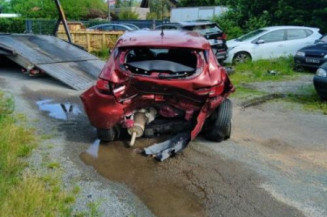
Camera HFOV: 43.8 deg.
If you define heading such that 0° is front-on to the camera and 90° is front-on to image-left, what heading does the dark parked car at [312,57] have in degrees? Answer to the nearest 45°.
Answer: approximately 45°

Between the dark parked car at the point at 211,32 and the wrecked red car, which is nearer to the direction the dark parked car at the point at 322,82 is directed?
the wrecked red car

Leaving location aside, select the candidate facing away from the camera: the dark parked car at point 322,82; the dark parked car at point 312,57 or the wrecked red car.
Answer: the wrecked red car

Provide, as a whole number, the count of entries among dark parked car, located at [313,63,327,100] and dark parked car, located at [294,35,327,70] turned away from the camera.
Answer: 0

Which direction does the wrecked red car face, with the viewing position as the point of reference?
facing away from the viewer

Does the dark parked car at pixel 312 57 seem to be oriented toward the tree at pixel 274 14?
no

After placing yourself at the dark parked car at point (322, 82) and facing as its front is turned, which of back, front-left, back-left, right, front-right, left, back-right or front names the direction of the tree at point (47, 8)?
right

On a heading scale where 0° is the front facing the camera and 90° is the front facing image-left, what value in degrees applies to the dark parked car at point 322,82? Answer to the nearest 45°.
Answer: approximately 45°

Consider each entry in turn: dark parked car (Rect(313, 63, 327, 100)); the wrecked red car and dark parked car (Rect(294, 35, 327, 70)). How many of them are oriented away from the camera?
1

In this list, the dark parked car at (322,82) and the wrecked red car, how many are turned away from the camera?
1

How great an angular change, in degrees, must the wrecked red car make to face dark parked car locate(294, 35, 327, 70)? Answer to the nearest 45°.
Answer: approximately 45° to its right

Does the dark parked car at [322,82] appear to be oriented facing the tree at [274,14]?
no

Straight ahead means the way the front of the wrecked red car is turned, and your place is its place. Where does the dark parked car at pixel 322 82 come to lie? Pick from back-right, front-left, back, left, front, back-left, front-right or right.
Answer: front-right

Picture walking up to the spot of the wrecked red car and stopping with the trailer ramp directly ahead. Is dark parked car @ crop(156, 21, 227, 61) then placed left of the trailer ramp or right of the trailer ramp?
right

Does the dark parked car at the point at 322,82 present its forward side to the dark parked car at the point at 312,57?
no

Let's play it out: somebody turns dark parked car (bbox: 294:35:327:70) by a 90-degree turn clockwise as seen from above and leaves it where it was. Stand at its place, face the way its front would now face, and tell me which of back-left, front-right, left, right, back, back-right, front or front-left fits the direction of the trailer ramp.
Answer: left

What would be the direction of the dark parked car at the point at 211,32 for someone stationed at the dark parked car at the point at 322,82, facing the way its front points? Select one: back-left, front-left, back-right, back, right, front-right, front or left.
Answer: right
